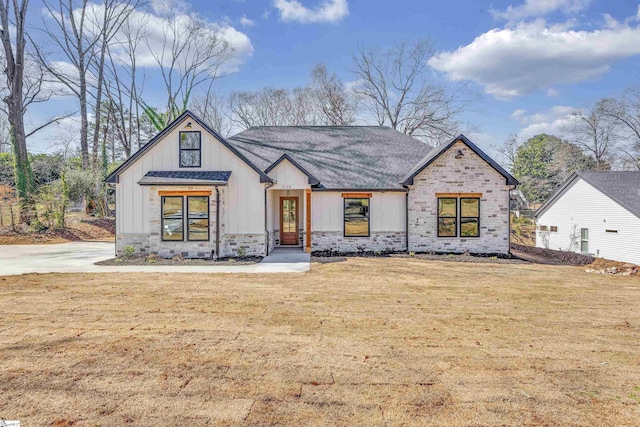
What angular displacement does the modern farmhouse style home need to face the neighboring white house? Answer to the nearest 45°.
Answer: approximately 90° to its left

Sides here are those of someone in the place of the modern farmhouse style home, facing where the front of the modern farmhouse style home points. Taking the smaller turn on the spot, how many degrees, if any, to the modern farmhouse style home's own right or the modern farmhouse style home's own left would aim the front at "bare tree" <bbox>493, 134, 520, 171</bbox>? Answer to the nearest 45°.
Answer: approximately 135° to the modern farmhouse style home's own left

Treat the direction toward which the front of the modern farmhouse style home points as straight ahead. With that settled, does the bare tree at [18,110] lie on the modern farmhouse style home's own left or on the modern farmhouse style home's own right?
on the modern farmhouse style home's own right

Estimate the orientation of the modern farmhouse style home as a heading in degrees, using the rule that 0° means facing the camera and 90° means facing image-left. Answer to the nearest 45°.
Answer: approximately 0°

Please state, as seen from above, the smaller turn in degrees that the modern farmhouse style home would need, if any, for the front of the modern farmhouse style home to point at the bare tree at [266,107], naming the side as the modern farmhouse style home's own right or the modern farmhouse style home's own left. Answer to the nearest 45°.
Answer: approximately 180°

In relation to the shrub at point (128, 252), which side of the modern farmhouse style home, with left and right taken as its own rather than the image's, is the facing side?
right

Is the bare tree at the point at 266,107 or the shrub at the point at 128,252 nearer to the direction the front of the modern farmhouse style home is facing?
the shrub
